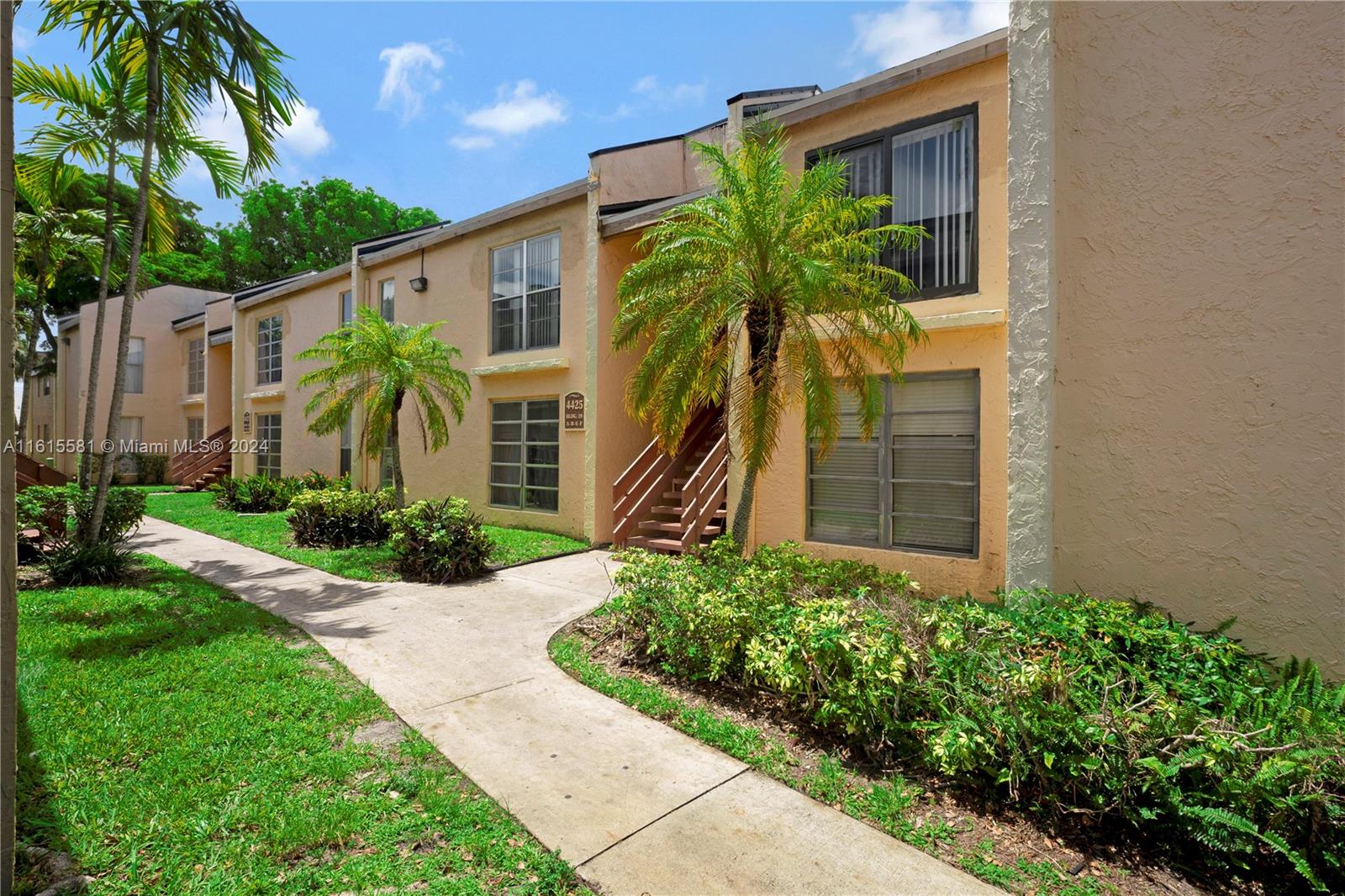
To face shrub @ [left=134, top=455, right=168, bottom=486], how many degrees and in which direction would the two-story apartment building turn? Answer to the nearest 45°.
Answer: approximately 90° to its right

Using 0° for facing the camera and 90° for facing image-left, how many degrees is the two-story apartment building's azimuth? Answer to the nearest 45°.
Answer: approximately 45°

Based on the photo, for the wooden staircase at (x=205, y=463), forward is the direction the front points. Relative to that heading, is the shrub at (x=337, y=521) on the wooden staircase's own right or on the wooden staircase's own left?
on the wooden staircase's own left
